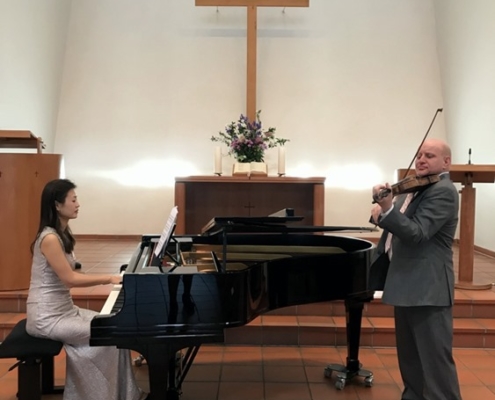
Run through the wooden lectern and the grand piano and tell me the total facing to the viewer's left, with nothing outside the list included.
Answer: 1

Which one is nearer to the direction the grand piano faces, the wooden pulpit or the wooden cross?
the wooden pulpit

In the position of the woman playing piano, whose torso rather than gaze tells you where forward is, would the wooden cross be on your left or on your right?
on your left

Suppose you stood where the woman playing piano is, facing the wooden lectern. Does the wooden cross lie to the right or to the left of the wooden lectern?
left

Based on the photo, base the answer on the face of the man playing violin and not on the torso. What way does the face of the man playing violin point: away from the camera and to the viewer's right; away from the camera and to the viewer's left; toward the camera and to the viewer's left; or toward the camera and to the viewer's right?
toward the camera and to the viewer's left

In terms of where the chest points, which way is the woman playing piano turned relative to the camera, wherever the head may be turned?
to the viewer's right

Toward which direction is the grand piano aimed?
to the viewer's left

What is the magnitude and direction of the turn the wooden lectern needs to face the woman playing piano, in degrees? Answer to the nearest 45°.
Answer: approximately 45° to its right

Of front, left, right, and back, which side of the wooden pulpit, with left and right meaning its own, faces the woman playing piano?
front

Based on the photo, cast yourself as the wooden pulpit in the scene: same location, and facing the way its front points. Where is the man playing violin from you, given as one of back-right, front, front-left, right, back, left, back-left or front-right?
front-left

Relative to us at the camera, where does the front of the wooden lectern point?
facing the viewer

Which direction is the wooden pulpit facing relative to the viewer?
toward the camera

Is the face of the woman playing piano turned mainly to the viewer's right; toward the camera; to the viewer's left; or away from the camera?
to the viewer's right

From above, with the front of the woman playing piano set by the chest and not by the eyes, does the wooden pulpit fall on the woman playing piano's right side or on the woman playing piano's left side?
on the woman playing piano's left side

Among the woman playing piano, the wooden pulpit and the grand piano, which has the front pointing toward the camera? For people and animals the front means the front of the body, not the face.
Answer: the wooden pulpit
